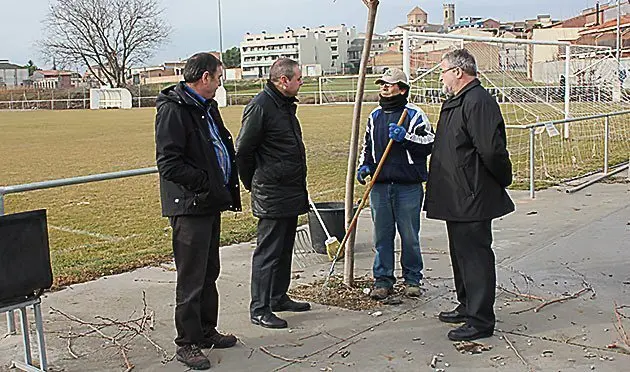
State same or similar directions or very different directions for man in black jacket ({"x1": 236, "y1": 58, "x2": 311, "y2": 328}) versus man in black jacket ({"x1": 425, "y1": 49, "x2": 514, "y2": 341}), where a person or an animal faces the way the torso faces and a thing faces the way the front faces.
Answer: very different directions

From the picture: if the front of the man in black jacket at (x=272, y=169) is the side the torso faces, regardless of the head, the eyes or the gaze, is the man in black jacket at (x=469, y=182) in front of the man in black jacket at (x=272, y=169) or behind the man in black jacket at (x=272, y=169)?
in front

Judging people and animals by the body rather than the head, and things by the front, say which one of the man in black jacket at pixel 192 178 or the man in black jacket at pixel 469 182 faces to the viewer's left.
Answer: the man in black jacket at pixel 469 182

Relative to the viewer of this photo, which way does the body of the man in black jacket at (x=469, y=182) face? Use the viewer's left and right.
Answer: facing to the left of the viewer

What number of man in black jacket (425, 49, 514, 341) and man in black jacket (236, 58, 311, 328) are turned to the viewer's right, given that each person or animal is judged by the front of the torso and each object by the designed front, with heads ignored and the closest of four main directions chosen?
1

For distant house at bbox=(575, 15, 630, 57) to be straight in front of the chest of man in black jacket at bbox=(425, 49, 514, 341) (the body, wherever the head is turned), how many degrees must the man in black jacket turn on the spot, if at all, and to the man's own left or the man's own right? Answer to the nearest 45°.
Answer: approximately 90° to the man's own right

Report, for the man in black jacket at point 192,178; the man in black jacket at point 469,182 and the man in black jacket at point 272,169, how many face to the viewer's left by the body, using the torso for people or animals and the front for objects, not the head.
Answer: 1

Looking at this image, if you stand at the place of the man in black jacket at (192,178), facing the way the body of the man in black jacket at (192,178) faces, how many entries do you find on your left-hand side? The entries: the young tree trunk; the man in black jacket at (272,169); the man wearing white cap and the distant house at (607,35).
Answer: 4

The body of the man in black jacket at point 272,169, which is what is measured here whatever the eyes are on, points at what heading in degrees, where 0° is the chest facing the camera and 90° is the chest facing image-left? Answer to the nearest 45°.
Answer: approximately 270°

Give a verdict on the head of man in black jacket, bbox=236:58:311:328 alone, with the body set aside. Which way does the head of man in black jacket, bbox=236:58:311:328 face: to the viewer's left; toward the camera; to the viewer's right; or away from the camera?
to the viewer's right

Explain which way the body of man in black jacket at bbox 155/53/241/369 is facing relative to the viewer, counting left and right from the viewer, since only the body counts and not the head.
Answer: facing the viewer and to the right of the viewer

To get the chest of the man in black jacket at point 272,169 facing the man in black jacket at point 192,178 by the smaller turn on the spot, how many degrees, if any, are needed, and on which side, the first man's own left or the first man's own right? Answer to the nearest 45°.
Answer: approximately 135° to the first man's own right

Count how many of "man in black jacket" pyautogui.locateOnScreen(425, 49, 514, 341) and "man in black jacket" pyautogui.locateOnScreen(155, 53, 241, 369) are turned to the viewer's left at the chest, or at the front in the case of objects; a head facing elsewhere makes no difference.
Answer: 1

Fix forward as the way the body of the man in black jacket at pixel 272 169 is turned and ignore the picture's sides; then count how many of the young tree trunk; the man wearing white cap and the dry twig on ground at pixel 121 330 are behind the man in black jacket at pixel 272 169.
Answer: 1
